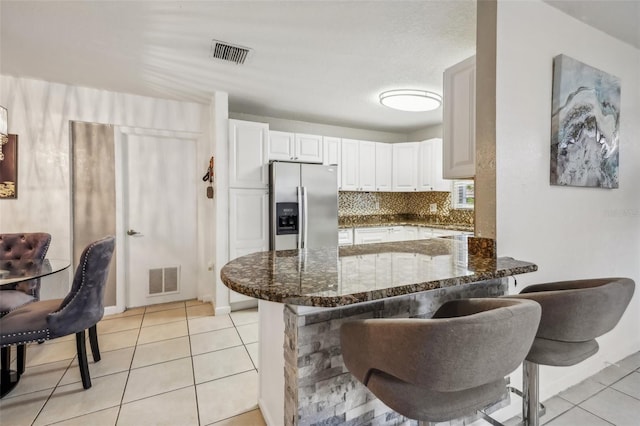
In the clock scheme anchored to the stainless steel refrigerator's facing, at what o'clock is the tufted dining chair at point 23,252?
The tufted dining chair is roughly at 2 o'clock from the stainless steel refrigerator.

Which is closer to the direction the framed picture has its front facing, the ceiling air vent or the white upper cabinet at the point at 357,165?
the ceiling air vent

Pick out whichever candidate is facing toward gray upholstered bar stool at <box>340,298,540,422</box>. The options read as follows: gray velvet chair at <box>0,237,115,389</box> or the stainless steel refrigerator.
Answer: the stainless steel refrigerator

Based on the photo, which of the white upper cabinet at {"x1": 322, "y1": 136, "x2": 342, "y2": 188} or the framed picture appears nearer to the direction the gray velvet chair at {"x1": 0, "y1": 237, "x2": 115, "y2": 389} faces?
the framed picture

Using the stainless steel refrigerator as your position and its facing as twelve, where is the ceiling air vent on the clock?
The ceiling air vent is roughly at 1 o'clock from the stainless steel refrigerator.
